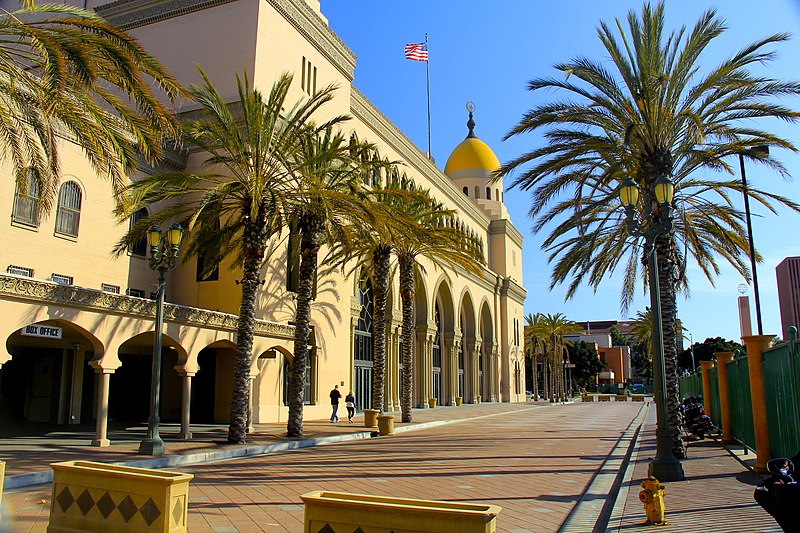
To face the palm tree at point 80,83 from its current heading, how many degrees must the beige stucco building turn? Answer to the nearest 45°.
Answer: approximately 45° to its right

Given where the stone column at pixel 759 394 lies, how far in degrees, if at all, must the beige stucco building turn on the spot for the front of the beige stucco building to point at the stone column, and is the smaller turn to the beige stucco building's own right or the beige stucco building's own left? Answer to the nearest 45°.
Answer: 0° — it already faces it

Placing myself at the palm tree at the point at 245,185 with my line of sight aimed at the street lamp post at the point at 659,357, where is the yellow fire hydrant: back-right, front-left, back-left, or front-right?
front-right

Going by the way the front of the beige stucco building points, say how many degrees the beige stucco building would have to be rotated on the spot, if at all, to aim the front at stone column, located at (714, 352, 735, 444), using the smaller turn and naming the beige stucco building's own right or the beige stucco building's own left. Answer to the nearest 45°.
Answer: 0° — it already faces it

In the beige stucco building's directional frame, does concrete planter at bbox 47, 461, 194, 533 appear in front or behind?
in front

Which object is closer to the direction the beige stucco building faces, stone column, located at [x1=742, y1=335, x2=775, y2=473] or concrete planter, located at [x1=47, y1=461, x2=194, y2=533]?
the stone column

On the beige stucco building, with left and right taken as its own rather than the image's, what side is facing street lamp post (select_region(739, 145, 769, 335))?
front

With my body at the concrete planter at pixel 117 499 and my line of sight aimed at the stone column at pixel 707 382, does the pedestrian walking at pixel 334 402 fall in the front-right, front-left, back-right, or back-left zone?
front-left

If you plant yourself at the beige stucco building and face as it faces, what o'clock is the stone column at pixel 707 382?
The stone column is roughly at 11 o'clock from the beige stucco building.

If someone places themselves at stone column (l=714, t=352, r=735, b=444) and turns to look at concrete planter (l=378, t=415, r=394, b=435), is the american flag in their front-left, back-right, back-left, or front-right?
front-right

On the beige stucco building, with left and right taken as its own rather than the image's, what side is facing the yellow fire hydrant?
front

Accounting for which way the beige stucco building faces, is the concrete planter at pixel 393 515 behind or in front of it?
in front

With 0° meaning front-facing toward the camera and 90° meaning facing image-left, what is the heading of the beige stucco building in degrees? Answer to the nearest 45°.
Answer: approximately 315°

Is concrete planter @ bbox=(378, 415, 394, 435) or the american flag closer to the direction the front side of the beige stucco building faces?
the concrete planter
